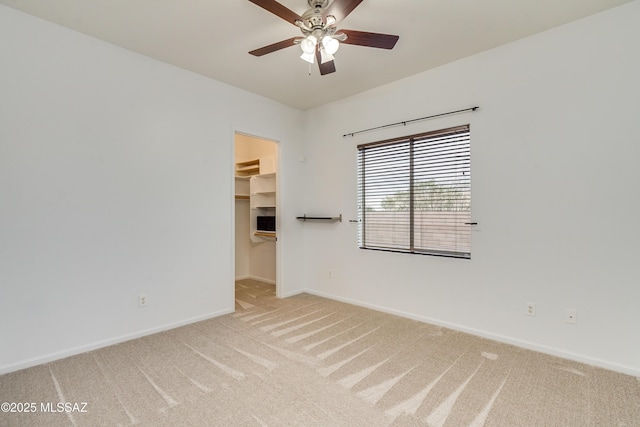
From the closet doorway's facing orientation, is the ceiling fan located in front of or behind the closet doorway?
in front

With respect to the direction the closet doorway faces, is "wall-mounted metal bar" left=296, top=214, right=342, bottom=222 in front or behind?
in front

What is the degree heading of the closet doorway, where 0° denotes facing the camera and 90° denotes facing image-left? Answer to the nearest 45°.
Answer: approximately 315°
